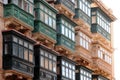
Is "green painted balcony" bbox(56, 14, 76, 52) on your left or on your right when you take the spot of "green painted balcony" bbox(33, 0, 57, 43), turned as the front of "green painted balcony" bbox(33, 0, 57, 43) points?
on your left

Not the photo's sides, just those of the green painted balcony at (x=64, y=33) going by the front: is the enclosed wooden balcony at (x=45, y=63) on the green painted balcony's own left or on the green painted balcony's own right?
on the green painted balcony's own right

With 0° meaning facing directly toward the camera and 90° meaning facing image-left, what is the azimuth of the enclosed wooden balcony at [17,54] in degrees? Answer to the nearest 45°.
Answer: approximately 315°

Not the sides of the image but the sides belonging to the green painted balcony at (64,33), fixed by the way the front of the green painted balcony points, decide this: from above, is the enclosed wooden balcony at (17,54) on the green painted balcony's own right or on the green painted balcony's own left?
on the green painted balcony's own right

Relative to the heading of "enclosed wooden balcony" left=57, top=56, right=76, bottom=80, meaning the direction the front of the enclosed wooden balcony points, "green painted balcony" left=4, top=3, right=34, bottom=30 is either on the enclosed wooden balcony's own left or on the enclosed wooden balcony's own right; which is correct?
on the enclosed wooden balcony's own right

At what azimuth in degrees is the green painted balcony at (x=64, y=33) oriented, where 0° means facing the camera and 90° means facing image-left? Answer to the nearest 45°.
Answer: approximately 315°

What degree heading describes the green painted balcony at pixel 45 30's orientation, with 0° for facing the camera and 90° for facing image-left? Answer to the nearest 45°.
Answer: approximately 315°

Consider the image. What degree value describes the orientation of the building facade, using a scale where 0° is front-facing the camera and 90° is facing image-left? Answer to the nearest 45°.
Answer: approximately 315°

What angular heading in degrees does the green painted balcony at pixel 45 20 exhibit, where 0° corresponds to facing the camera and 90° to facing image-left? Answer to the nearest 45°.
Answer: approximately 315°
